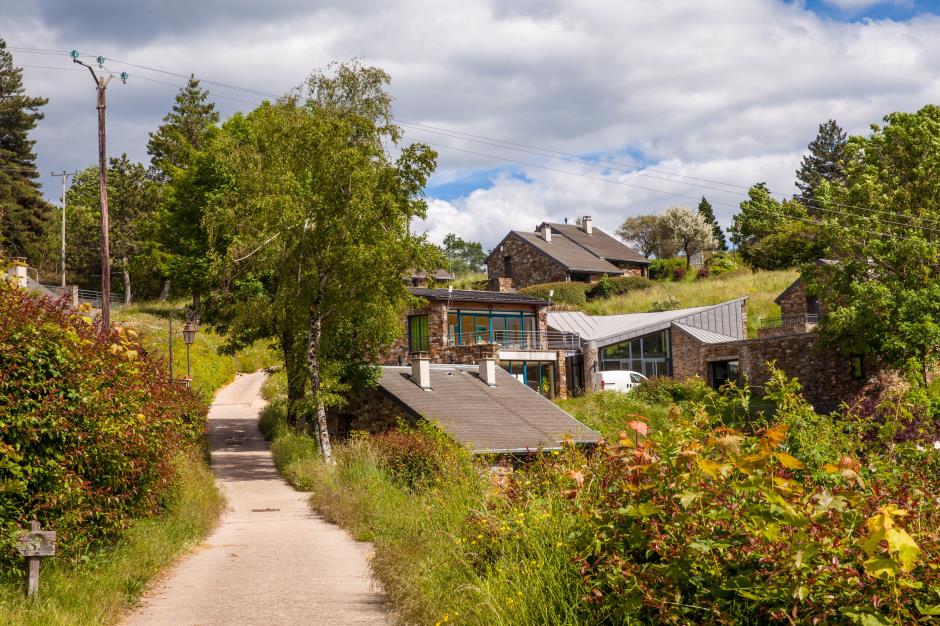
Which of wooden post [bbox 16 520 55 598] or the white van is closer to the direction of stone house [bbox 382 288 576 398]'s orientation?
the wooden post

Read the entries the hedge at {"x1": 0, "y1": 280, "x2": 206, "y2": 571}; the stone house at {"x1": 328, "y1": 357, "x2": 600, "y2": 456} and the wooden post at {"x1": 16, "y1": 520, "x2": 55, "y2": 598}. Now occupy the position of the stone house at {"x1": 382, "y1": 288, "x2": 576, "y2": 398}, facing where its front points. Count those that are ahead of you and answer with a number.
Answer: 3

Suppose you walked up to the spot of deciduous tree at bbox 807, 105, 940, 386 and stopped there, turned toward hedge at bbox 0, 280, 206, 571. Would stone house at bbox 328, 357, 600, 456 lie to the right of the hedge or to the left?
right

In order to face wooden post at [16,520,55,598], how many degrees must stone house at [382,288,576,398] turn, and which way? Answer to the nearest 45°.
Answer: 0° — it already faces it

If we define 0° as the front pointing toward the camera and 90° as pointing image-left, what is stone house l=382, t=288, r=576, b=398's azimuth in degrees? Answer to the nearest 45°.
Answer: approximately 0°

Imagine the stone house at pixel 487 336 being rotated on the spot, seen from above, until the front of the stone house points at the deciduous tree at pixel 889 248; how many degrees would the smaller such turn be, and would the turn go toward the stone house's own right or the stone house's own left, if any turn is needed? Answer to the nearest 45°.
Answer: approximately 45° to the stone house's own left

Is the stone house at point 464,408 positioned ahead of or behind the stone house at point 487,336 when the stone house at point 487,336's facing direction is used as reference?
ahead
